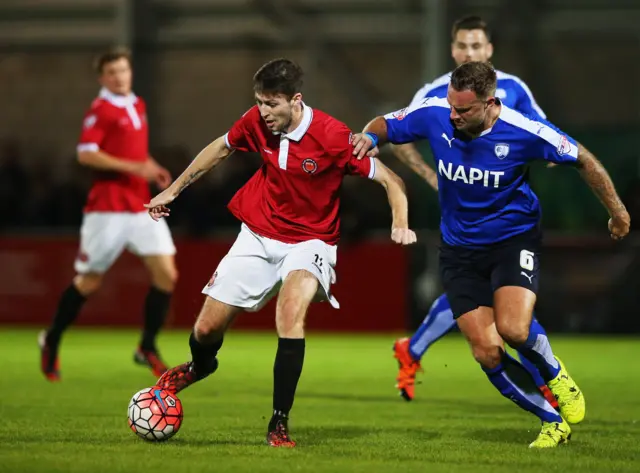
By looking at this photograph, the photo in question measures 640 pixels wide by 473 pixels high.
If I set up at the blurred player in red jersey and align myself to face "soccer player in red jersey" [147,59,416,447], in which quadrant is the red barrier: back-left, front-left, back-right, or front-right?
back-left

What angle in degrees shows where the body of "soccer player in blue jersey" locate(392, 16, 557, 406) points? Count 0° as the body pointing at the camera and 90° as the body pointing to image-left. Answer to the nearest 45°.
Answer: approximately 0°

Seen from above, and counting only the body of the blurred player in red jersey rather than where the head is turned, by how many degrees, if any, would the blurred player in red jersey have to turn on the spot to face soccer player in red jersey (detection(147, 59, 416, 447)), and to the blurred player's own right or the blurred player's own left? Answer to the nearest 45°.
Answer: approximately 45° to the blurred player's own right

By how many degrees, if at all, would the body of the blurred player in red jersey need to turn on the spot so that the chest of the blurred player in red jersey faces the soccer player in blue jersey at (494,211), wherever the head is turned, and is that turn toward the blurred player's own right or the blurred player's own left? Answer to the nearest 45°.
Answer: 0° — they already face them

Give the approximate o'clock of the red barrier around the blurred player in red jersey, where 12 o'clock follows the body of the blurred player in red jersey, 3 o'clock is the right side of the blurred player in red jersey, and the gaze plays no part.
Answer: The red barrier is roughly at 8 o'clock from the blurred player in red jersey.

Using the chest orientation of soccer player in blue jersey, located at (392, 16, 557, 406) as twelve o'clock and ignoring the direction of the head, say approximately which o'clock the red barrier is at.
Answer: The red barrier is roughly at 5 o'clock from the soccer player in blue jersey.

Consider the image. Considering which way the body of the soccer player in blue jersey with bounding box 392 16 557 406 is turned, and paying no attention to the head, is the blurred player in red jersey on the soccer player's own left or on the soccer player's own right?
on the soccer player's own right

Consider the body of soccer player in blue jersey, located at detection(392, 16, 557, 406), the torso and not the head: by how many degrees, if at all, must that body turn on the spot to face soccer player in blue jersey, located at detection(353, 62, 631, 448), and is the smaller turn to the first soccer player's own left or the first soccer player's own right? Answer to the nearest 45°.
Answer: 0° — they already face them
